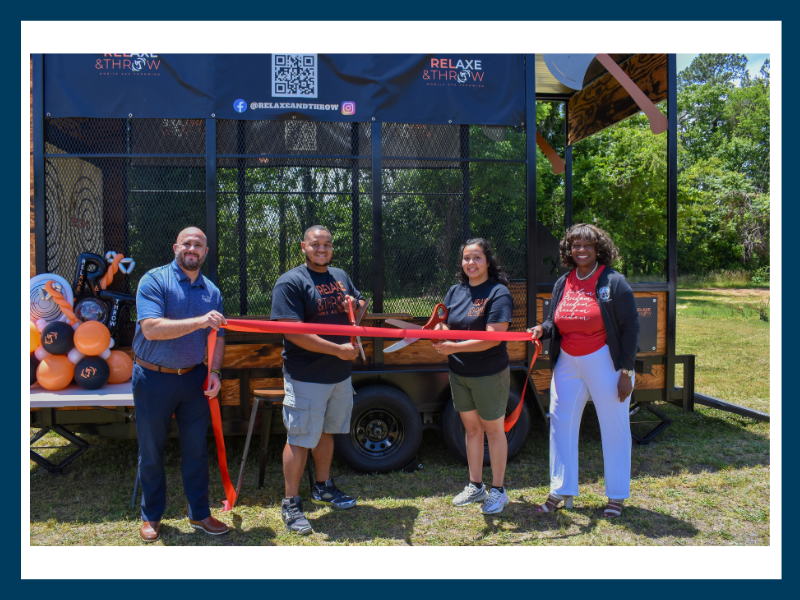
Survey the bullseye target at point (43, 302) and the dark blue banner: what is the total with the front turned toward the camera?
2

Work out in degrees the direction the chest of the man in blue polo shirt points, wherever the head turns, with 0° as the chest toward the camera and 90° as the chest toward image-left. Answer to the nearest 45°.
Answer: approximately 315°

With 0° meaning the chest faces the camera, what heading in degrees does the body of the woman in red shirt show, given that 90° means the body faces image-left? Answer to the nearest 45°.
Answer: approximately 45°

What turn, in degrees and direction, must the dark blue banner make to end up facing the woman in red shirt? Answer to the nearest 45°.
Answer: approximately 45° to its left

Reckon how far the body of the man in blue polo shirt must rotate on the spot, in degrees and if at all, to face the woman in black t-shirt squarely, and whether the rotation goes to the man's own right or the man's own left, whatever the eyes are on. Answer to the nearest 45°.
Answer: approximately 45° to the man's own left

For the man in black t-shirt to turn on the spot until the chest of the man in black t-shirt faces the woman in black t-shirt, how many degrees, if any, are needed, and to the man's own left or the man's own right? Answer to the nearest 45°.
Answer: approximately 45° to the man's own left
